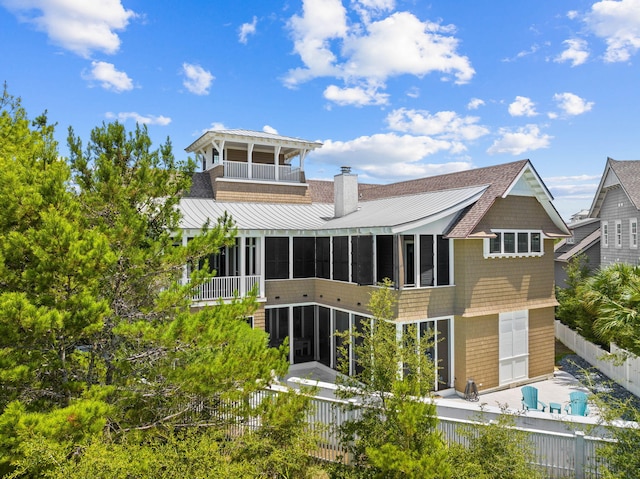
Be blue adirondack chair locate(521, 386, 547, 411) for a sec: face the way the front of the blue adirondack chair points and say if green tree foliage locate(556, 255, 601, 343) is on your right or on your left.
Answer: on your left

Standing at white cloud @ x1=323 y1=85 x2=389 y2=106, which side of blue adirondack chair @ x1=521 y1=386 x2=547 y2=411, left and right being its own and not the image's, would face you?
back

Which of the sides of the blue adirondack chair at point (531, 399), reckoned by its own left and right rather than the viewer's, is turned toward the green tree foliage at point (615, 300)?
left
